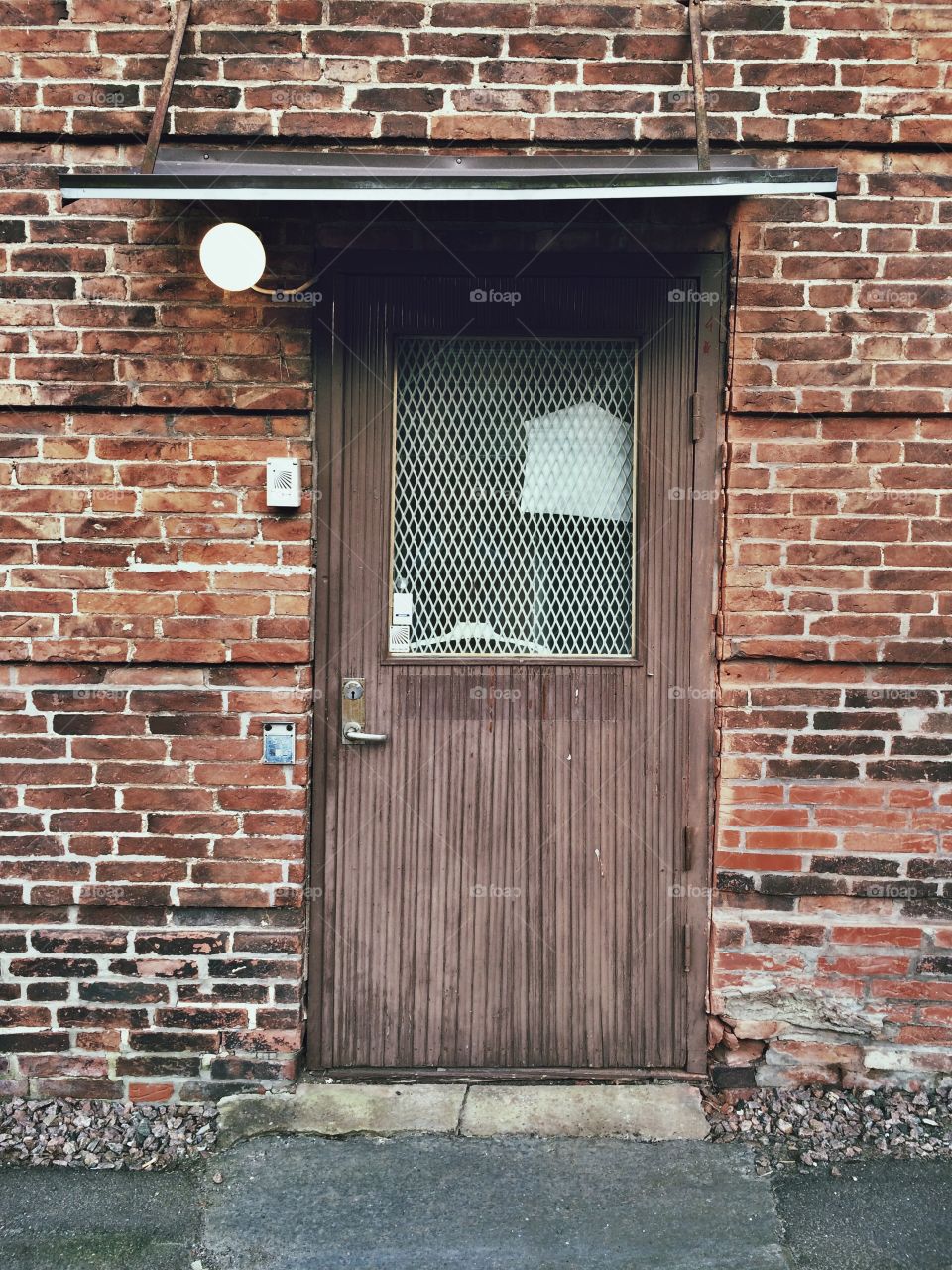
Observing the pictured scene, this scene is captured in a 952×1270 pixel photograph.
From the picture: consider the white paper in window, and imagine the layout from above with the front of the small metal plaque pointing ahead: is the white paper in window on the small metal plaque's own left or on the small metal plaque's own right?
on the small metal plaque's own left

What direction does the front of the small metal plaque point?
toward the camera

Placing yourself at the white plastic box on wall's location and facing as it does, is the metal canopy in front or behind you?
in front

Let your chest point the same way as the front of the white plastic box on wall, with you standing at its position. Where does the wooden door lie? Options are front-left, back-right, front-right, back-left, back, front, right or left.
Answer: left

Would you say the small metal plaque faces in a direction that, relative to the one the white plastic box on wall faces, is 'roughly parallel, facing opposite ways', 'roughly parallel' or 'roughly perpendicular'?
roughly parallel

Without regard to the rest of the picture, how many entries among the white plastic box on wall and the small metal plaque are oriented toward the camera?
2

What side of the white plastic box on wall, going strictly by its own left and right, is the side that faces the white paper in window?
left
